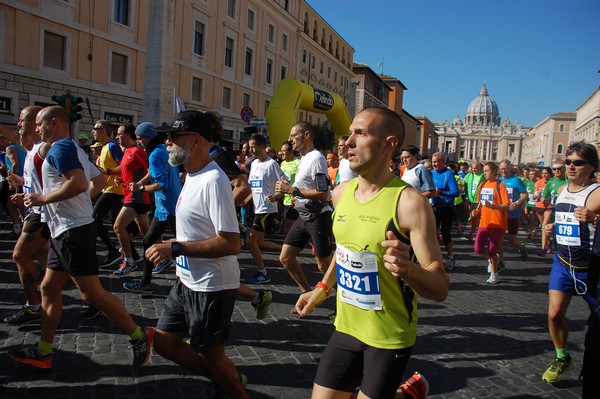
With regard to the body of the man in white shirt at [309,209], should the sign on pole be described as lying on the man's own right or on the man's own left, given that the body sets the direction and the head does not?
on the man's own right

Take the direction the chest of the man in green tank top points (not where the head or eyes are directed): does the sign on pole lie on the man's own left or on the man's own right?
on the man's own right

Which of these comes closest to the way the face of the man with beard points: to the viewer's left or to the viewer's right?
to the viewer's left

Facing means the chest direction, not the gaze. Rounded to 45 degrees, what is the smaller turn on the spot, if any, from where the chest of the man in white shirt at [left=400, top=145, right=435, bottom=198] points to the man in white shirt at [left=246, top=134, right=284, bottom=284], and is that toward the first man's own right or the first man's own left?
0° — they already face them

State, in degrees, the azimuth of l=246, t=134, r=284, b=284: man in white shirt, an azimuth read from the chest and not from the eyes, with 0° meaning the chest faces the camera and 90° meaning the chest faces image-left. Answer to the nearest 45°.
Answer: approximately 45°

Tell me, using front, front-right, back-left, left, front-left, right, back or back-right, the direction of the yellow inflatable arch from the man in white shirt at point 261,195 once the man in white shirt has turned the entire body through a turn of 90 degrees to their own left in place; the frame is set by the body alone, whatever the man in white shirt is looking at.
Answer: back-left

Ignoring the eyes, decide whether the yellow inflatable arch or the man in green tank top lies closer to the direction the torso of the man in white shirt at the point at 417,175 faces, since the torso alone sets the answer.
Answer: the man in green tank top

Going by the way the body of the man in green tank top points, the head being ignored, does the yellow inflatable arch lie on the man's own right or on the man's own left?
on the man's own right

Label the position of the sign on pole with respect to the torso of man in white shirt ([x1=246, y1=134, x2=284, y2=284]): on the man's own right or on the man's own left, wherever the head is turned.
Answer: on the man's own right

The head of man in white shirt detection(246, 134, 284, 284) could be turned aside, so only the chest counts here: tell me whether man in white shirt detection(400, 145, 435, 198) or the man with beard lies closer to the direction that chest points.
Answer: the man with beard

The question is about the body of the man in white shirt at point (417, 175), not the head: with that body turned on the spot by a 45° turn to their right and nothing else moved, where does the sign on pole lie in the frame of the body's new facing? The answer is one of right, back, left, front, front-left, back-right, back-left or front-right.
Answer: front-right
